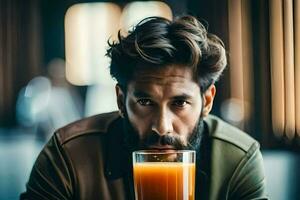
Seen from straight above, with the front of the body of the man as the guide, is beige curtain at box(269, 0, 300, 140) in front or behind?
behind

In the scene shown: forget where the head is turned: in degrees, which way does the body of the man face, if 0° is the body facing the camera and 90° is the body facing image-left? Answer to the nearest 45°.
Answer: approximately 0°

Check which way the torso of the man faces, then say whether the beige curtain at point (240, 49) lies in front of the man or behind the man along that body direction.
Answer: behind

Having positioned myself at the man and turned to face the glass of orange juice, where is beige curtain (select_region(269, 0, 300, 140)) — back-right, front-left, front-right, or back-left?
back-left
